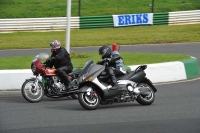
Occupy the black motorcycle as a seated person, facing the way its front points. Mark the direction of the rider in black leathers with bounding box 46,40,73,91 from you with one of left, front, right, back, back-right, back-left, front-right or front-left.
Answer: front-right

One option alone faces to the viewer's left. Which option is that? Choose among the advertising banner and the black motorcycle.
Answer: the black motorcycle

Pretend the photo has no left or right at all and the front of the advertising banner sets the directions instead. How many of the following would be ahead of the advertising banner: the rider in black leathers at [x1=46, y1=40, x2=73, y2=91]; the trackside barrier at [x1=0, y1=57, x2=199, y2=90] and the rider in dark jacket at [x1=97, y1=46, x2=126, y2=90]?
3

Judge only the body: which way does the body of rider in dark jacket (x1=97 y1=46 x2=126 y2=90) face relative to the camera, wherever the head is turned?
to the viewer's left

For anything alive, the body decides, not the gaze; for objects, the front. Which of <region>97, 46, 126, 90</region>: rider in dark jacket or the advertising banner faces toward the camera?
the advertising banner

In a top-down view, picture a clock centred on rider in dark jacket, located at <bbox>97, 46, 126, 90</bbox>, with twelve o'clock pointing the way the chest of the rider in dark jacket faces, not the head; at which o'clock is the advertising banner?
The advertising banner is roughly at 3 o'clock from the rider in dark jacket.

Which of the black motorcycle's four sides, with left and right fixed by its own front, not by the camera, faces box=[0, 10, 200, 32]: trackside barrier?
right

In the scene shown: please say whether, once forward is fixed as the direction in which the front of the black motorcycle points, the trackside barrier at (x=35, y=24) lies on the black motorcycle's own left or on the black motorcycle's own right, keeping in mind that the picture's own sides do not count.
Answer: on the black motorcycle's own right

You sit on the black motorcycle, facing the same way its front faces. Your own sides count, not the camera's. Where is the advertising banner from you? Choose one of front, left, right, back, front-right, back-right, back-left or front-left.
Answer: right

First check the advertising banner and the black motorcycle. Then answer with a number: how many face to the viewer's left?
1

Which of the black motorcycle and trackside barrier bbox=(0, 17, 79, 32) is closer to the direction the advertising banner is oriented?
the black motorcycle

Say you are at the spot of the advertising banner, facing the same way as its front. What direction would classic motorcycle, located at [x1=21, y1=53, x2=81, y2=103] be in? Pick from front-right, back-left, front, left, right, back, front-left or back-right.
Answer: front

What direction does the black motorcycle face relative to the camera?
to the viewer's left

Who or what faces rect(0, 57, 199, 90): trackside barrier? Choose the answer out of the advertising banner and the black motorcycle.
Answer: the advertising banner

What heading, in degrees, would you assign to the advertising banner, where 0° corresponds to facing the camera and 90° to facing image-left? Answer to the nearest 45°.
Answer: approximately 0°

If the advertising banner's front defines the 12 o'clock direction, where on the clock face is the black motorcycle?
The black motorcycle is roughly at 12 o'clock from the advertising banner.
